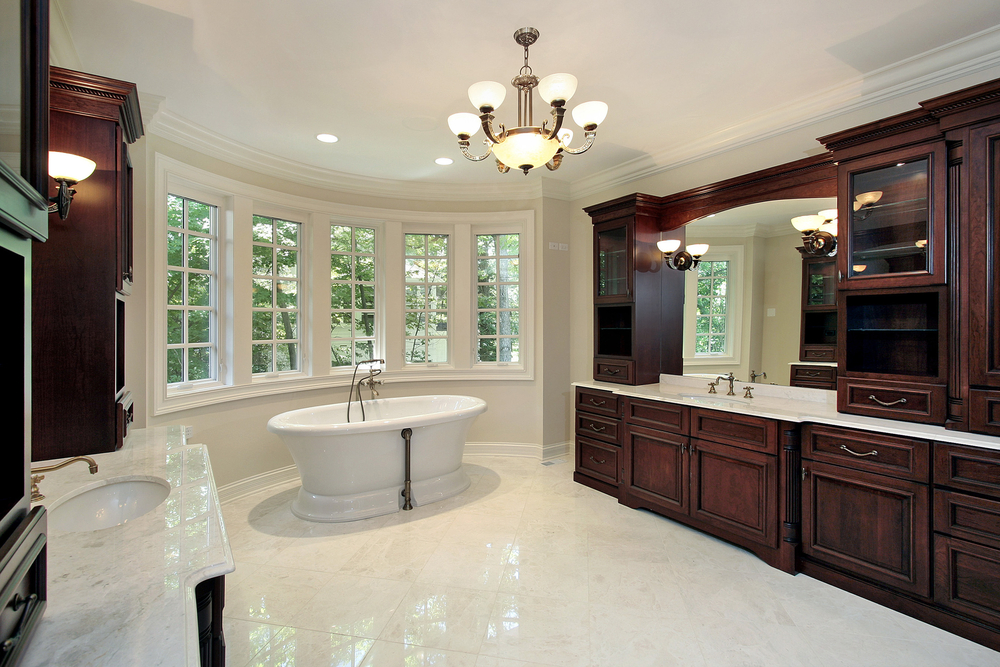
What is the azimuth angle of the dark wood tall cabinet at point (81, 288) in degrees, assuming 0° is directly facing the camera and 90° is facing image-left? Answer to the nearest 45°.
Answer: approximately 270°

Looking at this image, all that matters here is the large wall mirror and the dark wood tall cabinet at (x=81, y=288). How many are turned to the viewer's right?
1

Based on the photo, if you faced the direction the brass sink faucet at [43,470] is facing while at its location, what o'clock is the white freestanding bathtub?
The white freestanding bathtub is roughly at 11 o'clock from the brass sink faucet.

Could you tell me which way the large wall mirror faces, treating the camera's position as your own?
facing the viewer and to the left of the viewer

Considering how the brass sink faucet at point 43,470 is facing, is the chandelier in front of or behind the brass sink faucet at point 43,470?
in front

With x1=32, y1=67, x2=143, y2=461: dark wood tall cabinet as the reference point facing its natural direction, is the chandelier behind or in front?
in front

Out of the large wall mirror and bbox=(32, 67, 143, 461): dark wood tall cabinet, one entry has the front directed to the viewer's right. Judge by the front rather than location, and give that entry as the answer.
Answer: the dark wood tall cabinet

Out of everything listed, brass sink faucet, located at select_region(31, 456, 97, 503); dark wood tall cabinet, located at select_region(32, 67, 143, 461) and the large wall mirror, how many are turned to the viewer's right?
2

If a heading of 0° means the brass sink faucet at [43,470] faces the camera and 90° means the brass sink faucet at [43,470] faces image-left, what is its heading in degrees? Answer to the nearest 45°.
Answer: approximately 270°

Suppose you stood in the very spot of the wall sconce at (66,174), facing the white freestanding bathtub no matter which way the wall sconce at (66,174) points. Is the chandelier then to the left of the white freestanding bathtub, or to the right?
right
